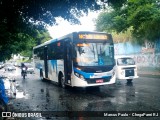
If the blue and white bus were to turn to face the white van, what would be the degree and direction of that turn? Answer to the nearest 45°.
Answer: approximately 90° to its left

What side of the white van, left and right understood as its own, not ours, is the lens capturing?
front

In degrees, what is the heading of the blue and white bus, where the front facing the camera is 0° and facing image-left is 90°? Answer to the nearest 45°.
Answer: approximately 315°

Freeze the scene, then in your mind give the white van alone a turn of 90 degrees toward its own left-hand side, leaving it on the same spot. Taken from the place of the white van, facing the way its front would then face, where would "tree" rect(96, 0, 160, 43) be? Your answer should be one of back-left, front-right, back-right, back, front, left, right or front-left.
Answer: left

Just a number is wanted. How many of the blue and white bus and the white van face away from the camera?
0
